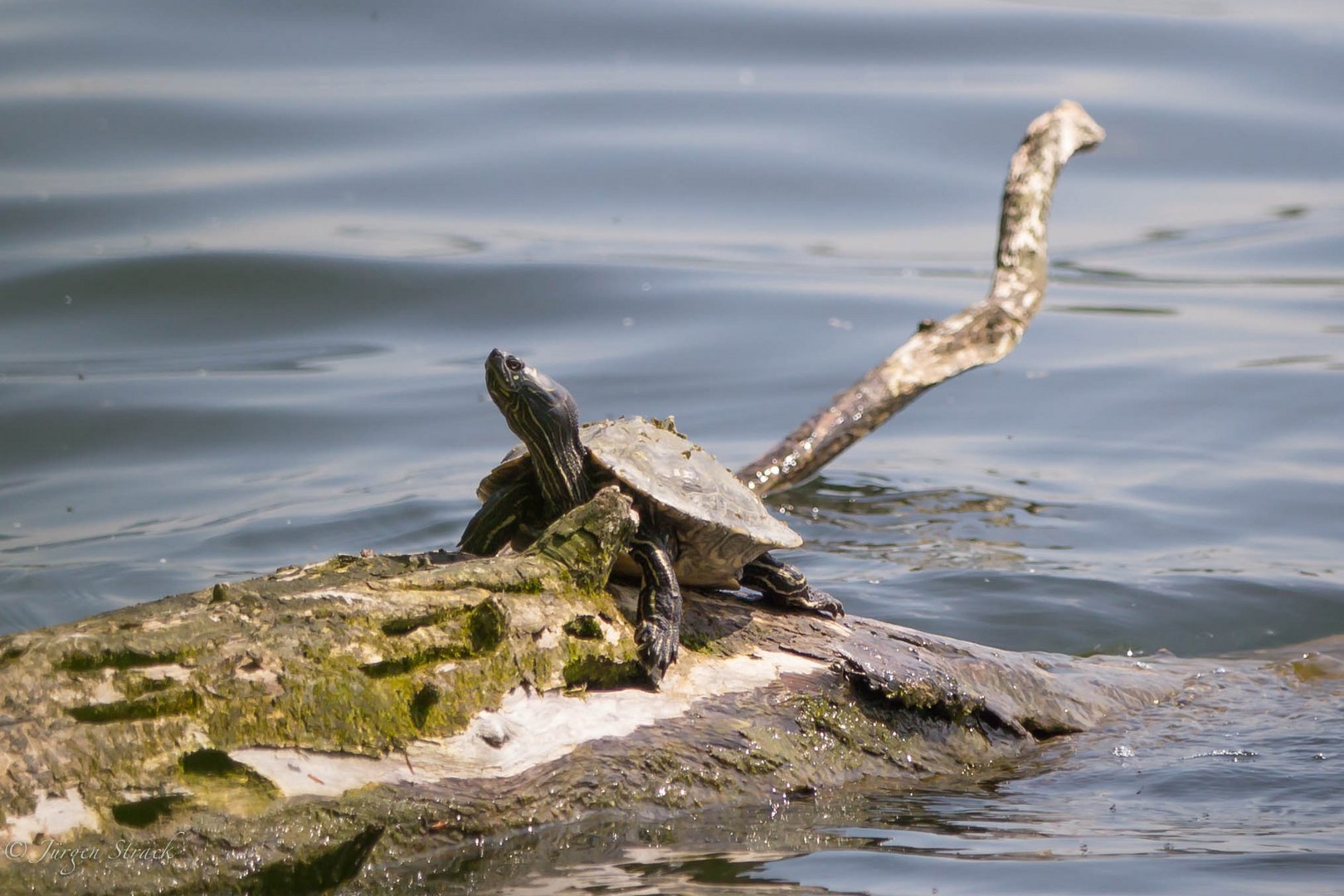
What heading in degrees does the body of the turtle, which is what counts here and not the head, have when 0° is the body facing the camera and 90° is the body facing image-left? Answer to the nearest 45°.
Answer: approximately 45°

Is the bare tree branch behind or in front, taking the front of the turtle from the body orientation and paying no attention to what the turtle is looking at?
behind
